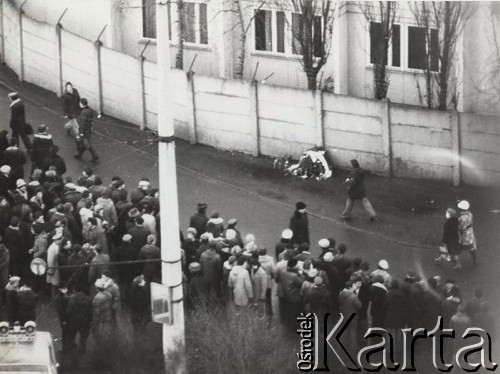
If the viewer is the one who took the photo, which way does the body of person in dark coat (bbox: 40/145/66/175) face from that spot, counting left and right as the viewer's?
facing away from the viewer

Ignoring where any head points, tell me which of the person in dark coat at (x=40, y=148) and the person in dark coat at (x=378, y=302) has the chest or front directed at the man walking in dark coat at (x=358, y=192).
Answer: the person in dark coat at (x=378, y=302)

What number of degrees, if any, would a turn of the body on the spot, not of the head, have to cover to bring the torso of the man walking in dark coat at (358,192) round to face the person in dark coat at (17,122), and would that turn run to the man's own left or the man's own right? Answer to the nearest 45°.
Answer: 0° — they already face them

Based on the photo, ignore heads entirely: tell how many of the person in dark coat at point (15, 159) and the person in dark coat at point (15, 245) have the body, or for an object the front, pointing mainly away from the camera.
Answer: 2

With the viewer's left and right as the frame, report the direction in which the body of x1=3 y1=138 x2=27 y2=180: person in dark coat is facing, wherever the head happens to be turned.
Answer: facing away from the viewer

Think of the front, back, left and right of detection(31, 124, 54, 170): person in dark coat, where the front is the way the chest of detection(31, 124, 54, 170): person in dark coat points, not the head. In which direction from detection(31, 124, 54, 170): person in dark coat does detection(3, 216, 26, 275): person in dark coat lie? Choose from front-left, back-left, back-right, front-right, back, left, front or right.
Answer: back

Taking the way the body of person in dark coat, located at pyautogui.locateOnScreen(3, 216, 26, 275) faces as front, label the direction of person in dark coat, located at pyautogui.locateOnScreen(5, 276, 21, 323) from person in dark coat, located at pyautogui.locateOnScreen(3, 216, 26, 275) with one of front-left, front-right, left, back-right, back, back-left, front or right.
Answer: back

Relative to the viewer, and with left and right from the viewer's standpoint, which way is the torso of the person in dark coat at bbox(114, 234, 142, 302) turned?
facing away from the viewer

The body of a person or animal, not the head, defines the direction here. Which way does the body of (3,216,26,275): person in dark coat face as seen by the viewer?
away from the camera

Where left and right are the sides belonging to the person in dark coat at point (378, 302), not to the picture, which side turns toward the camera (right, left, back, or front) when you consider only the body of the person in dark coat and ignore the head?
back

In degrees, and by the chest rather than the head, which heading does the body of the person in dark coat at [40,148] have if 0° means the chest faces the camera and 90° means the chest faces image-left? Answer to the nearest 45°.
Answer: approximately 180°

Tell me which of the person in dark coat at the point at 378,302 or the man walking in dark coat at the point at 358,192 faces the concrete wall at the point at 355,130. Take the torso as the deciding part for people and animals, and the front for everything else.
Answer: the person in dark coat

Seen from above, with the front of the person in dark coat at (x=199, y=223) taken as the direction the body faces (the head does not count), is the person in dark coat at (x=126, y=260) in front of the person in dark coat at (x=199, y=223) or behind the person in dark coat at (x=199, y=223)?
behind
